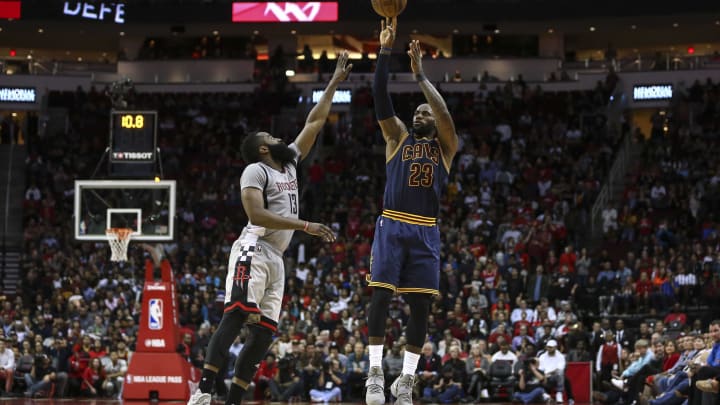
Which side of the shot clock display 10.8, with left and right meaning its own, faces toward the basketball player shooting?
front

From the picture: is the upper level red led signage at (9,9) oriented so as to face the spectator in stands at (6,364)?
yes

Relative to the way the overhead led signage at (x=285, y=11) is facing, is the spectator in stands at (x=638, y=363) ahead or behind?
ahead

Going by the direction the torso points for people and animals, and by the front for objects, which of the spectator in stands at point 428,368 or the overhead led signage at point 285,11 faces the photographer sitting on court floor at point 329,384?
the overhead led signage

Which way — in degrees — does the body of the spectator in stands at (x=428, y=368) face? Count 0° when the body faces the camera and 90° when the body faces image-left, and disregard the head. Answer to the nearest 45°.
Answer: approximately 0°

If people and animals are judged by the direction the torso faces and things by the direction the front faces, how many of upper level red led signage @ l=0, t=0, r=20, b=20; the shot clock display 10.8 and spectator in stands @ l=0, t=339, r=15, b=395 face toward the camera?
3

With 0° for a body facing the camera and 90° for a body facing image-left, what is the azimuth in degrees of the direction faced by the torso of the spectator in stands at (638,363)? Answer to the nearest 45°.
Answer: approximately 45°

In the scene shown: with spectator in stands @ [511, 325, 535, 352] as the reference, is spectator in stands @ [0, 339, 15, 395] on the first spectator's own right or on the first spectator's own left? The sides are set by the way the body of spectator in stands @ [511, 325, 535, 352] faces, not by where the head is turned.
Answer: on the first spectator's own right

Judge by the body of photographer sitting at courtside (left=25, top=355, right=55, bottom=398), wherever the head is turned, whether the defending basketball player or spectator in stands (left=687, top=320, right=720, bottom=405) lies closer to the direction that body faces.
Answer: the defending basketball player

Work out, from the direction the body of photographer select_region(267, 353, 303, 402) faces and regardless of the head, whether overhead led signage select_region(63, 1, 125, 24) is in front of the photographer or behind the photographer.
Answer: behind

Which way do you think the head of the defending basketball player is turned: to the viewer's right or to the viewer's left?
to the viewer's right

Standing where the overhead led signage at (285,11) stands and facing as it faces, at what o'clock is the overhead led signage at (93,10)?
the overhead led signage at (93,10) is roughly at 3 o'clock from the overhead led signage at (285,11).

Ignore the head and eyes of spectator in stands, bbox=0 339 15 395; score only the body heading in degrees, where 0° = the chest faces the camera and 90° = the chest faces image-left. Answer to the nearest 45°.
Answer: approximately 0°
